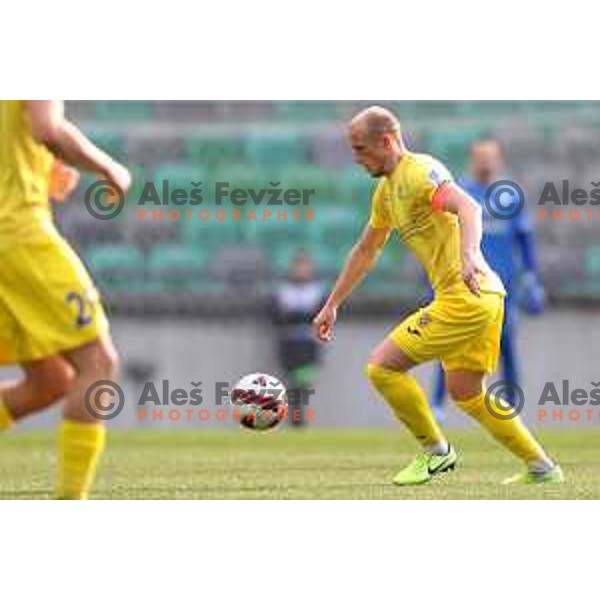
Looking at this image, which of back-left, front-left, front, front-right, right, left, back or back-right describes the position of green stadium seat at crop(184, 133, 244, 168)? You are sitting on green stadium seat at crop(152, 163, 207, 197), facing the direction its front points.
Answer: back

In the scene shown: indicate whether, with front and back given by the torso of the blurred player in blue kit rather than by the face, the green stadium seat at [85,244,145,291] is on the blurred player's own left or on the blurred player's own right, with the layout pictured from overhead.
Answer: on the blurred player's own right

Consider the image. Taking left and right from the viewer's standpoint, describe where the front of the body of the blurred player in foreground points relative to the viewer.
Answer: facing to the right of the viewer

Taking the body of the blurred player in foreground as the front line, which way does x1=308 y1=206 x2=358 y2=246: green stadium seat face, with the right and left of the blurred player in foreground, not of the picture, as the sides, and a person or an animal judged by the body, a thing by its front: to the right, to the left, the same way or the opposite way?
to the right

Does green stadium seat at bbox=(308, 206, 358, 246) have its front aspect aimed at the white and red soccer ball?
yes

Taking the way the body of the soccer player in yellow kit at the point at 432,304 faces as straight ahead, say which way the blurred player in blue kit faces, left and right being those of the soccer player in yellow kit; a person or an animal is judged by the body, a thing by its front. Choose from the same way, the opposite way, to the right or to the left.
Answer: to the left

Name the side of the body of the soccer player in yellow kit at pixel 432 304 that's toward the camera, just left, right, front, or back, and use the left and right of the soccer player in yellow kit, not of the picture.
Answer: left
